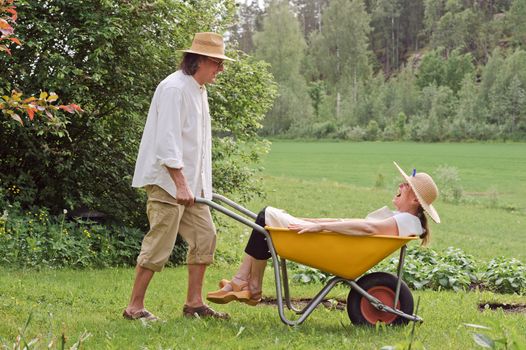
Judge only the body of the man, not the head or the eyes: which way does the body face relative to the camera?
to the viewer's right

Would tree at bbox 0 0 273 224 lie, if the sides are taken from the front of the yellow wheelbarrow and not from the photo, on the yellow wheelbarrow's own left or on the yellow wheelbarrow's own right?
on the yellow wheelbarrow's own left

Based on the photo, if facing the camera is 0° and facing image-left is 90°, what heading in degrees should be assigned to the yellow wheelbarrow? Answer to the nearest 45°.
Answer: approximately 270°

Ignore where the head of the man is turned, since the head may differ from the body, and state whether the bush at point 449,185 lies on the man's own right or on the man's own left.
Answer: on the man's own left

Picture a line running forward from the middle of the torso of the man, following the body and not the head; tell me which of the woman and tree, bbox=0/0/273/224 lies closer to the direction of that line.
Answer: the woman

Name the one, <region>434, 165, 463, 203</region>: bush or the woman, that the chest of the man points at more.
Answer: the woman
